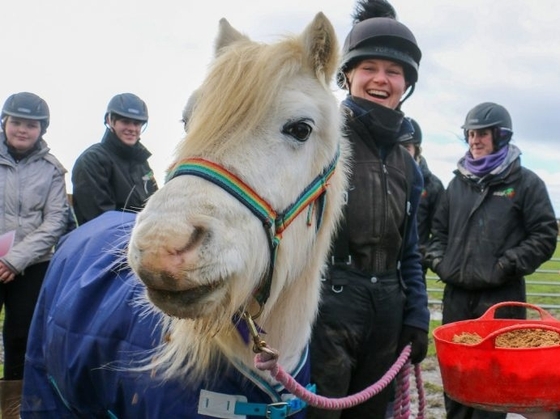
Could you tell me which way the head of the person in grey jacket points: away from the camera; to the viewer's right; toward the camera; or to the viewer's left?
toward the camera

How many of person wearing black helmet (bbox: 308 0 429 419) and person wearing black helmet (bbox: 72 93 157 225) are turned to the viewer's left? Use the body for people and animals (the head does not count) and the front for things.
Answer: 0

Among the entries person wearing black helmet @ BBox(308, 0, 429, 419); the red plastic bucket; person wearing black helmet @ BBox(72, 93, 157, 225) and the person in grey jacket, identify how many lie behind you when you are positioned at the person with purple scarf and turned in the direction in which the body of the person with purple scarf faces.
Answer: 0

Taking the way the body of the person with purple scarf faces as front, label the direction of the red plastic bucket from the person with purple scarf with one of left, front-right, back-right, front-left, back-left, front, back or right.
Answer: front-left

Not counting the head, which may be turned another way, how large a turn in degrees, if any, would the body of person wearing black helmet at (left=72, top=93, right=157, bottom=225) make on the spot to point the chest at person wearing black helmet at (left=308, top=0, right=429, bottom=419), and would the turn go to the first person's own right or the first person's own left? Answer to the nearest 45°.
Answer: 0° — they already face them

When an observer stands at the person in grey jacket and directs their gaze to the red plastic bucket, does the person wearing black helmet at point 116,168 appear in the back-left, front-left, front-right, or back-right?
front-left

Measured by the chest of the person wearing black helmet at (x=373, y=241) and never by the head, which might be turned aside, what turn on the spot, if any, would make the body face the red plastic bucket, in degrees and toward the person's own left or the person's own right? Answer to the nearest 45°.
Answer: approximately 90° to the person's own left

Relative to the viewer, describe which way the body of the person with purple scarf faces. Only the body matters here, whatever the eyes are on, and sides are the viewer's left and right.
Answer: facing the viewer and to the left of the viewer

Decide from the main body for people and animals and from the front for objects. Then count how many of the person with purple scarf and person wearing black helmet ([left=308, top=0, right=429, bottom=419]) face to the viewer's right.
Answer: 0

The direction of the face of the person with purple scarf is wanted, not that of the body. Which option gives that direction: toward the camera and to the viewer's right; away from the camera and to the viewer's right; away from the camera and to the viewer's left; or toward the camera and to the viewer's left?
toward the camera and to the viewer's left

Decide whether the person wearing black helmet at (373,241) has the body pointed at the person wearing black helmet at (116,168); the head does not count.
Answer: no

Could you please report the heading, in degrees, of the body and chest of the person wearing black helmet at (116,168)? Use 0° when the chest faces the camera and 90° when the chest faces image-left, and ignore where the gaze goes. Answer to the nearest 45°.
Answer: approximately 315°

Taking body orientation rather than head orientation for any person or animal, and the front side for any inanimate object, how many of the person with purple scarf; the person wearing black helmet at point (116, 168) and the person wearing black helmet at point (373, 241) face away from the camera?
0

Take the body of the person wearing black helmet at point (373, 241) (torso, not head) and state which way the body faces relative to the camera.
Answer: toward the camera

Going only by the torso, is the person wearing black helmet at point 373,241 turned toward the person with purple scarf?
no
